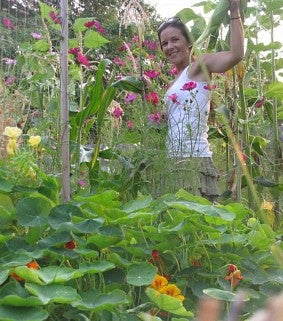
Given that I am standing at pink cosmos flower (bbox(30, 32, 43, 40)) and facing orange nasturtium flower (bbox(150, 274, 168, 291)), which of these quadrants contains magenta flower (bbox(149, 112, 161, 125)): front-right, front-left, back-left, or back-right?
front-left

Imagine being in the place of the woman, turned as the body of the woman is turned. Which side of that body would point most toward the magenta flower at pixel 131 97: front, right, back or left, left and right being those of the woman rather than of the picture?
right

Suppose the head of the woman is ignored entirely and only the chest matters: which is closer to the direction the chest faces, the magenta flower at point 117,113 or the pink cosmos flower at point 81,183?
the pink cosmos flower

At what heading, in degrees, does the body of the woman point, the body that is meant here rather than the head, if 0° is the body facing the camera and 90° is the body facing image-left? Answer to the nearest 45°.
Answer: approximately 45°

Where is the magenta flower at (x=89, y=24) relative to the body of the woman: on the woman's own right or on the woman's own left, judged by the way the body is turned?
on the woman's own right

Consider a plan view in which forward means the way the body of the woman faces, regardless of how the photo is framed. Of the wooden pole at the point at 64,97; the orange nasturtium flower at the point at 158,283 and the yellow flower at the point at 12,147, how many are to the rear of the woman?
0

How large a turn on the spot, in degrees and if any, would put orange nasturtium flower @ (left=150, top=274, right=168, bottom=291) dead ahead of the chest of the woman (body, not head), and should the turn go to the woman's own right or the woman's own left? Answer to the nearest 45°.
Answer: approximately 45° to the woman's own left

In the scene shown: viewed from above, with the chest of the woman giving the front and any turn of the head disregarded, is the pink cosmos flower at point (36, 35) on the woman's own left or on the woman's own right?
on the woman's own right

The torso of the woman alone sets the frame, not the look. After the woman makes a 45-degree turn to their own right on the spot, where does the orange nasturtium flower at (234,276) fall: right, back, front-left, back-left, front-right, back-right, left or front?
left

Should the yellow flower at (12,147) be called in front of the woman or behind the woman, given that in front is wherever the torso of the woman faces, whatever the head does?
in front
